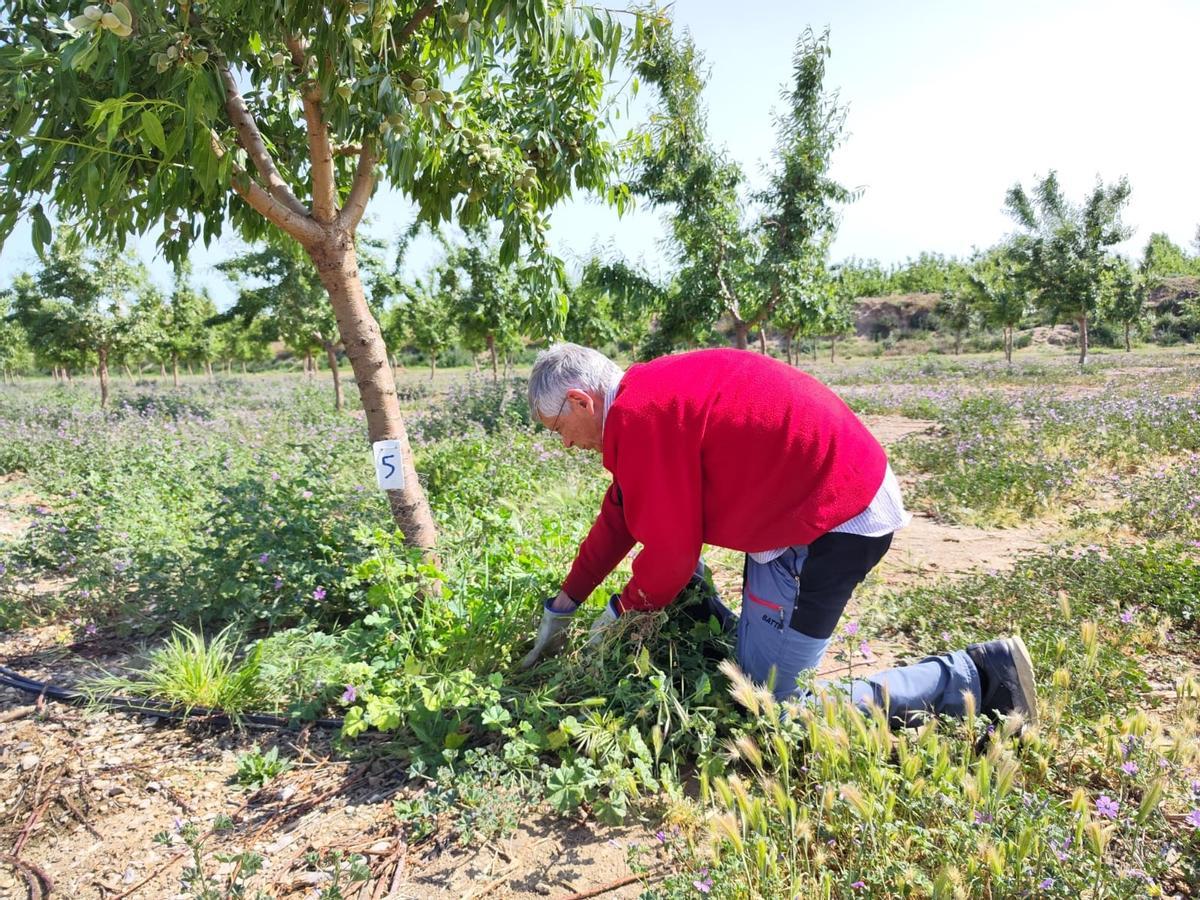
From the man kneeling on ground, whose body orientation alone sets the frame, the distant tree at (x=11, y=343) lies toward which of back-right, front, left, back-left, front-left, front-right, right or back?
front-right

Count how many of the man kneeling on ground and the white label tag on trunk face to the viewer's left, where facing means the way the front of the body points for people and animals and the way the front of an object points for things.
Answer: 1

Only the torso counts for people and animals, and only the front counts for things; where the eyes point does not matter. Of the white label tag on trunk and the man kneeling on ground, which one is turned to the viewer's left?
the man kneeling on ground

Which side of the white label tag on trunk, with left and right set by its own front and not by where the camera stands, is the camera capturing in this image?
front

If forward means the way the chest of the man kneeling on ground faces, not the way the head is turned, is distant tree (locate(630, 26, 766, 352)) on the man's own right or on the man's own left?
on the man's own right

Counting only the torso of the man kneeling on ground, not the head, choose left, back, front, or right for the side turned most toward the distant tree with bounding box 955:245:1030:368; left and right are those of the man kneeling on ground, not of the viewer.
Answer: right

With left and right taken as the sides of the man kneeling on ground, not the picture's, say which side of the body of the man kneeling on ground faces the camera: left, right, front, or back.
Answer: left

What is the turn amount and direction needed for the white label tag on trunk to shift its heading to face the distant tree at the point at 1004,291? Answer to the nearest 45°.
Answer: approximately 135° to its left

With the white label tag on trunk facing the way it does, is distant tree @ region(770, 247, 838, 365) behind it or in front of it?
behind

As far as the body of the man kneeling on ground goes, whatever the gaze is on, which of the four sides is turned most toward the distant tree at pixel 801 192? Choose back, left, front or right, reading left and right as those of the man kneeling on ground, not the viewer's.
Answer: right

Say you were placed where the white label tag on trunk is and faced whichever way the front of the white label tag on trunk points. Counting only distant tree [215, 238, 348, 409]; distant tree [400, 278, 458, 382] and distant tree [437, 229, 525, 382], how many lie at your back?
3
